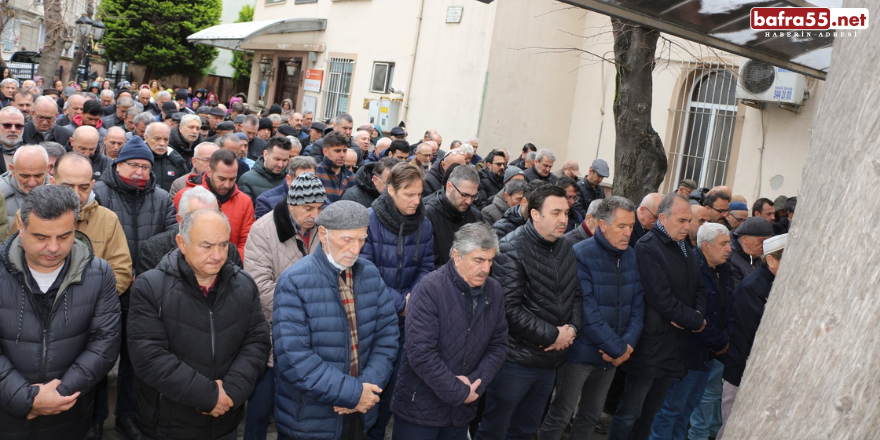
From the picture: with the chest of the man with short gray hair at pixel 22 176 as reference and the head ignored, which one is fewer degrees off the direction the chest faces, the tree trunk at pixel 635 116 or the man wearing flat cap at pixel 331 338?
the man wearing flat cap

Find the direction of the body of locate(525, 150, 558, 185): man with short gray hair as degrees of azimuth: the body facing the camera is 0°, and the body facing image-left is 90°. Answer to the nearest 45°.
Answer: approximately 315°

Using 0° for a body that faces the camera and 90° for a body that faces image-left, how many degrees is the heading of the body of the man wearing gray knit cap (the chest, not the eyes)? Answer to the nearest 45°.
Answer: approximately 315°

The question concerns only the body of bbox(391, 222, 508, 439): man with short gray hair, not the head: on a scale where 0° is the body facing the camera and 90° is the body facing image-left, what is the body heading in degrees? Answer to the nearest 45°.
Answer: approximately 315°

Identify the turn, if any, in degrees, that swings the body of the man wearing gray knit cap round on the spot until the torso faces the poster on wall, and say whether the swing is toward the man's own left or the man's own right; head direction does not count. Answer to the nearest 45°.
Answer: approximately 135° to the man's own left
